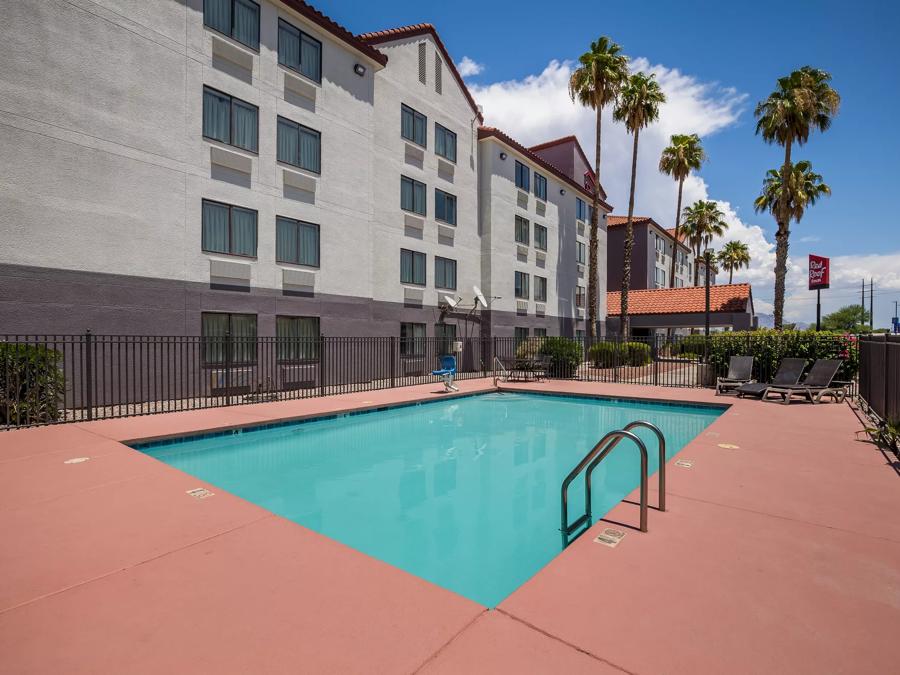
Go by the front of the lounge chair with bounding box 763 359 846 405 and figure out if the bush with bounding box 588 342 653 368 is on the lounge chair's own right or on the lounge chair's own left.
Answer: on the lounge chair's own right

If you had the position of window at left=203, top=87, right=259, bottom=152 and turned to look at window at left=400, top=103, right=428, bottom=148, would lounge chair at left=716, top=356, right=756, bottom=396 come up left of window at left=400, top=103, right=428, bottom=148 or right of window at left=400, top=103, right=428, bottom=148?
right

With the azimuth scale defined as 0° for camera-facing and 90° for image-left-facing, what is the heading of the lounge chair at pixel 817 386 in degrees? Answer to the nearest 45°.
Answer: approximately 45°

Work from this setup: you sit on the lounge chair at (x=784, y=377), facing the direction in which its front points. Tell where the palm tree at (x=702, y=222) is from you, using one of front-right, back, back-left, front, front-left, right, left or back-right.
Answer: back-right

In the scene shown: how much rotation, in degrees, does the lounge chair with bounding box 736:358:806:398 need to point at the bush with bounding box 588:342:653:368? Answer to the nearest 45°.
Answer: approximately 90° to its right

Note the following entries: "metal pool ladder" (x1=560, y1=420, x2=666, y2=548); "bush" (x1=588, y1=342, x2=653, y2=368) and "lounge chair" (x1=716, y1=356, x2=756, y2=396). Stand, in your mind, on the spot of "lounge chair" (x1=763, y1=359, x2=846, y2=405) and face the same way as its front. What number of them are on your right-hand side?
2

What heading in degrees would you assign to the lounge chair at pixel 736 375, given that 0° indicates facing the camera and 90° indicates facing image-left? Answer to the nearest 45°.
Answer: approximately 45°
